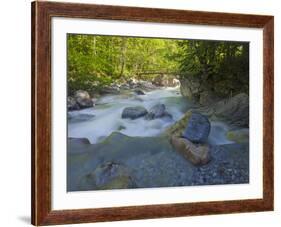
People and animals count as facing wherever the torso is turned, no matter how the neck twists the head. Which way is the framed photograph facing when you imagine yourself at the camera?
facing the viewer and to the right of the viewer
